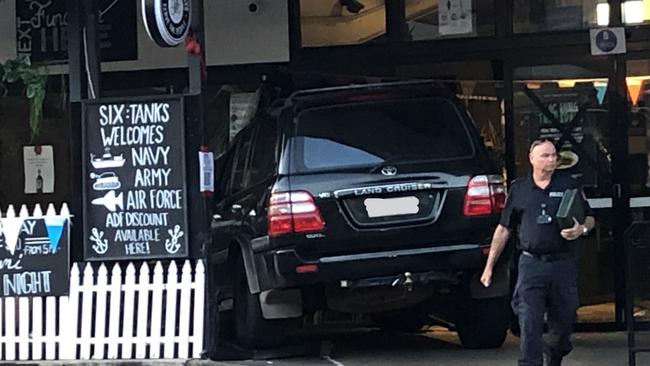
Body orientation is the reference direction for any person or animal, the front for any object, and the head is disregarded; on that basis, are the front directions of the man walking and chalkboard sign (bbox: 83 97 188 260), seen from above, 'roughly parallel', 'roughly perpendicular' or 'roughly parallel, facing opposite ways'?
roughly parallel

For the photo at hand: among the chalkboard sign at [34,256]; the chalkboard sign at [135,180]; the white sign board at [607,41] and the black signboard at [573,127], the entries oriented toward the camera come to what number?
4

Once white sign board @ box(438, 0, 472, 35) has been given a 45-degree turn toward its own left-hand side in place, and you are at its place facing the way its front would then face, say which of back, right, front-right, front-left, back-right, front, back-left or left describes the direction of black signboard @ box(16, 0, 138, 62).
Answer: back-right

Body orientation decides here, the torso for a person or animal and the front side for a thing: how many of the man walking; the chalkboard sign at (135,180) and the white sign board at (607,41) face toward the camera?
3

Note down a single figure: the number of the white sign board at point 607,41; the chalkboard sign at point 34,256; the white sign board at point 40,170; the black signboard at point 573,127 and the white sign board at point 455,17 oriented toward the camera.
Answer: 5

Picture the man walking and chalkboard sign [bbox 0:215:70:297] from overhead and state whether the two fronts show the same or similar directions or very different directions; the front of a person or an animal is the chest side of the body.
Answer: same or similar directions

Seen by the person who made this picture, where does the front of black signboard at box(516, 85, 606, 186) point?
facing the viewer

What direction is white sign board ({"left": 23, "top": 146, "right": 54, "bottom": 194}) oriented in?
toward the camera

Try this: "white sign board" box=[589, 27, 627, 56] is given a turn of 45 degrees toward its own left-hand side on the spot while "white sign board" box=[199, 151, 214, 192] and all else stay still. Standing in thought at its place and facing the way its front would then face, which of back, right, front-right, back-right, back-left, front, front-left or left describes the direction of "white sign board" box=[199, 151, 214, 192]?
right

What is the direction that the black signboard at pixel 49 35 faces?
toward the camera

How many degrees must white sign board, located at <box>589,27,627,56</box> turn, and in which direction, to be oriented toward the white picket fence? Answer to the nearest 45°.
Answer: approximately 45° to its right

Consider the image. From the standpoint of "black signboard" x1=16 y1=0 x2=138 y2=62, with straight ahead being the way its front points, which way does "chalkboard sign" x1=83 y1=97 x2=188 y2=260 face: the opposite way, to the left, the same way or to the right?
the same way

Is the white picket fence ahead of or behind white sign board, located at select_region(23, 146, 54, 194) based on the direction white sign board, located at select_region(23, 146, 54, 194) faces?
ahead
